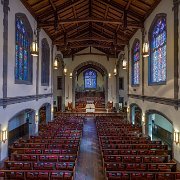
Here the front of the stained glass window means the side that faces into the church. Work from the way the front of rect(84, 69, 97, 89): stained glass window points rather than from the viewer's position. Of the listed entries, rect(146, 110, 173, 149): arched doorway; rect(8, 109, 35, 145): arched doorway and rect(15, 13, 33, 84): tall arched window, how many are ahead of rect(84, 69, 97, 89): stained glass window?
3

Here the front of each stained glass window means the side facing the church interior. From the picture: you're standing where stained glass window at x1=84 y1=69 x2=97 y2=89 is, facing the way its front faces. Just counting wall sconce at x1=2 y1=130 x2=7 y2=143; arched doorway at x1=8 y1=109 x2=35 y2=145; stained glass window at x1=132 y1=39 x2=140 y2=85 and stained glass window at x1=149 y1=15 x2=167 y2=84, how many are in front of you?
4

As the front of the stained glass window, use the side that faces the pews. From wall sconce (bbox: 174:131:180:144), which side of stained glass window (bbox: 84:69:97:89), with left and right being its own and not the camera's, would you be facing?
front

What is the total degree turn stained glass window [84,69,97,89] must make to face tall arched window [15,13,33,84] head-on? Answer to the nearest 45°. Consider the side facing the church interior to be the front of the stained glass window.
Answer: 0° — it already faces it

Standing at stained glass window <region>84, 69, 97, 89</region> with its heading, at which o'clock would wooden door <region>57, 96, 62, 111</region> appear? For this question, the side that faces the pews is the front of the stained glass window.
The wooden door is roughly at 1 o'clock from the stained glass window.

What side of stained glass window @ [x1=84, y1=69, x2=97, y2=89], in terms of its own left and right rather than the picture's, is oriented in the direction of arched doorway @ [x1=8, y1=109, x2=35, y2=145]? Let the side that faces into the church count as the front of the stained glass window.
front

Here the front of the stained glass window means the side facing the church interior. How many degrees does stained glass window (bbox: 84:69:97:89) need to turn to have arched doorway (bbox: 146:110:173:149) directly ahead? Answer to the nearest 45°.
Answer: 0° — it already faces it

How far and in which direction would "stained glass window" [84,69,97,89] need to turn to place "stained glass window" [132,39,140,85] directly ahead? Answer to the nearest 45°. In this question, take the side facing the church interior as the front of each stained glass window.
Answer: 0° — it already faces it

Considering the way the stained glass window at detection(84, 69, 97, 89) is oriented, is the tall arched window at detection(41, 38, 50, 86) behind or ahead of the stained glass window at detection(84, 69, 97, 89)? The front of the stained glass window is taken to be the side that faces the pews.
ahead

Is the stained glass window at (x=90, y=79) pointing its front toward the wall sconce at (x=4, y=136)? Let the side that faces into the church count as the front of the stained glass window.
yes

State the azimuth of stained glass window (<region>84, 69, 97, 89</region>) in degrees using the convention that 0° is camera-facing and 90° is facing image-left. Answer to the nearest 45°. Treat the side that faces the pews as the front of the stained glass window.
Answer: approximately 0°
